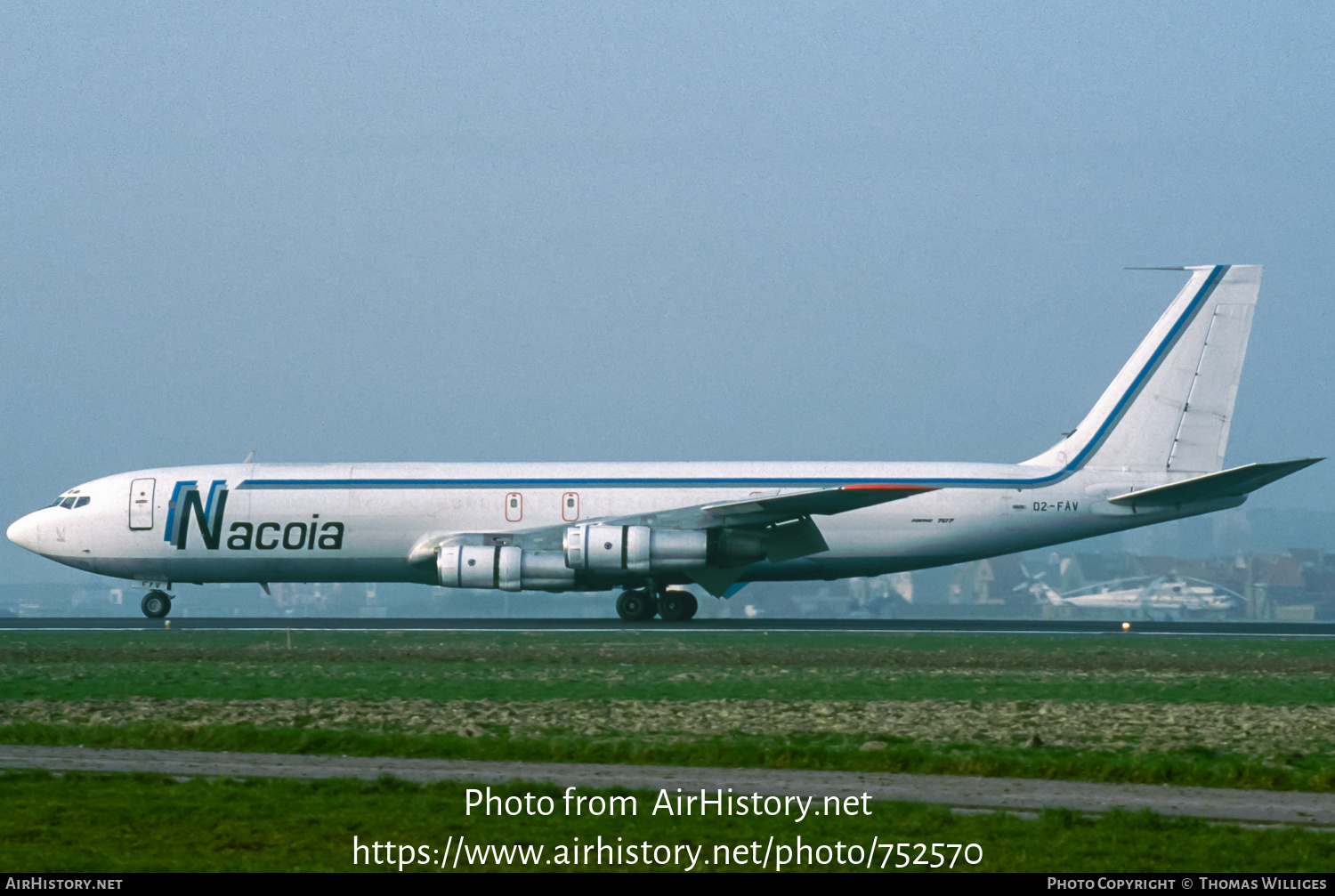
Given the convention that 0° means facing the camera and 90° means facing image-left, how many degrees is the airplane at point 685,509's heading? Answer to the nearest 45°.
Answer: approximately 90°
